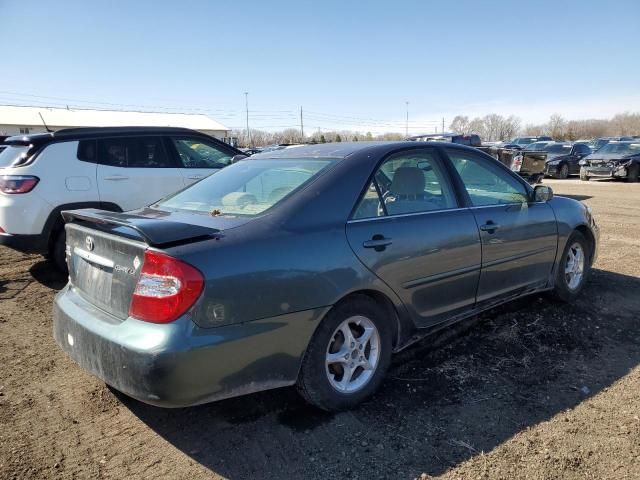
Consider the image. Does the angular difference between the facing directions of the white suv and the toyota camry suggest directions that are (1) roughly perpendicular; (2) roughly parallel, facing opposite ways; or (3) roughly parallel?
roughly parallel

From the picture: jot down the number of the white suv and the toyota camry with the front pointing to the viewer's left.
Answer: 0

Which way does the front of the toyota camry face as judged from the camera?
facing away from the viewer and to the right of the viewer

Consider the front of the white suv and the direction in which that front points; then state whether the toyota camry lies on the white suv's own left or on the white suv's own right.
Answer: on the white suv's own right

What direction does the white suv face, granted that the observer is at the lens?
facing away from the viewer and to the right of the viewer

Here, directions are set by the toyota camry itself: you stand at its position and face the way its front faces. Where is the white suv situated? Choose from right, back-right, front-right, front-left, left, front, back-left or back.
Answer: left
